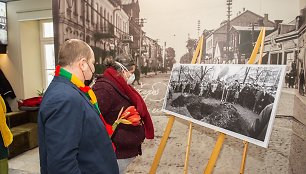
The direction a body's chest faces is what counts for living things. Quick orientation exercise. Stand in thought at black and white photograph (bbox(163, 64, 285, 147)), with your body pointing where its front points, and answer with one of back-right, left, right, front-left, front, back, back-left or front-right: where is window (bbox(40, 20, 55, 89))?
right

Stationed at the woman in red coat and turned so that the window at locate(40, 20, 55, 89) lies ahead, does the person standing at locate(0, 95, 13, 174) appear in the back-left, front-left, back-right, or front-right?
front-left

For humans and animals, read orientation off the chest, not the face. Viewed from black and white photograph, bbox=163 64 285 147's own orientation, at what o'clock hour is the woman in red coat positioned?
The woman in red coat is roughly at 1 o'clock from the black and white photograph.

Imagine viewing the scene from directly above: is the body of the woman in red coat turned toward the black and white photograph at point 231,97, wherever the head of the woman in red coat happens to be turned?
yes

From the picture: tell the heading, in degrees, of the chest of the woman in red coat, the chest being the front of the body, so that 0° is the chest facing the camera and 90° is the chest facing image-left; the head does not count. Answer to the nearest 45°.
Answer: approximately 270°

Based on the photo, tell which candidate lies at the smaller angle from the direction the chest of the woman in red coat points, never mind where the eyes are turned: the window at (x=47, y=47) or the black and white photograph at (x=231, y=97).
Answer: the black and white photograph

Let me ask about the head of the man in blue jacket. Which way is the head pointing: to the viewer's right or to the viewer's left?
to the viewer's right

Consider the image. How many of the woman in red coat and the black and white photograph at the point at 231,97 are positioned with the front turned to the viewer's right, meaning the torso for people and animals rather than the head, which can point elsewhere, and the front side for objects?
1

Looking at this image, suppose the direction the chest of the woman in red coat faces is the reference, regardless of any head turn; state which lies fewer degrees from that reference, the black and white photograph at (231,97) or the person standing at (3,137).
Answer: the black and white photograph

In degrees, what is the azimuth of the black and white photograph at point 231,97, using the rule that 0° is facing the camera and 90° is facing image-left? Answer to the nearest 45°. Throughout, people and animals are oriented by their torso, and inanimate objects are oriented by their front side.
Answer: approximately 45°

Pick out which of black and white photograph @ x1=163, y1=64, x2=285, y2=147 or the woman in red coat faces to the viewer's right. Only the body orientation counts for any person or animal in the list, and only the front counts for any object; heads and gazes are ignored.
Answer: the woman in red coat

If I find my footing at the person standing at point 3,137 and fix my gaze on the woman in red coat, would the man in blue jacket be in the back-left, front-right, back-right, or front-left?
front-right

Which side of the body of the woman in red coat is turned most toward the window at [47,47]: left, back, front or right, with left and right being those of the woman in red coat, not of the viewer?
left

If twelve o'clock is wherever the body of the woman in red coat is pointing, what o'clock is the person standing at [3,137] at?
The person standing is roughly at 7 o'clock from the woman in red coat.

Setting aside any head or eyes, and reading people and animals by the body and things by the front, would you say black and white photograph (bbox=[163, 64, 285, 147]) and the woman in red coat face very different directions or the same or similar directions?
very different directions
